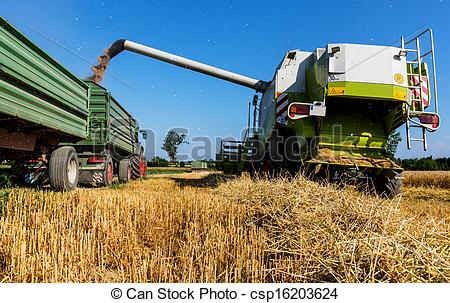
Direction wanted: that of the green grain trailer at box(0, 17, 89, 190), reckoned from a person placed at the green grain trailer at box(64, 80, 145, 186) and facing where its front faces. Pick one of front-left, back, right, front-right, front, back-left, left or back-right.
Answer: back-right

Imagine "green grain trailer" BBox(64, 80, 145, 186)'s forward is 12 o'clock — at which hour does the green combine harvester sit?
The green combine harvester is roughly at 3 o'clock from the green grain trailer.

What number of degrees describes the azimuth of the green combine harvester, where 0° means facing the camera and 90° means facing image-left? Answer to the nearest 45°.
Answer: approximately 135°

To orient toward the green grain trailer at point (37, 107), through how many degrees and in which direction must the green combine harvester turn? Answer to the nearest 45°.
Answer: approximately 45° to its left

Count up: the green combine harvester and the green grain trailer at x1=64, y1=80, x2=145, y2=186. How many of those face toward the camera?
0

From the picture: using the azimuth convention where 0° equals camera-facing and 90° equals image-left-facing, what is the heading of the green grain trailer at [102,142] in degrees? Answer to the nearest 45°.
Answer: approximately 225°
